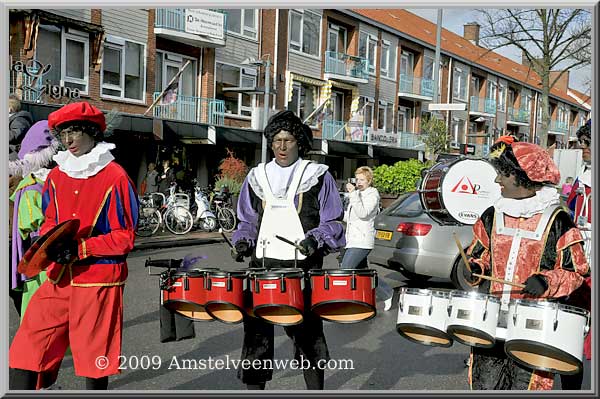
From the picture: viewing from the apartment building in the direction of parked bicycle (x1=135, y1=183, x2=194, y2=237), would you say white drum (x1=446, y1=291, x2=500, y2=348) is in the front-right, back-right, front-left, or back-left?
front-left

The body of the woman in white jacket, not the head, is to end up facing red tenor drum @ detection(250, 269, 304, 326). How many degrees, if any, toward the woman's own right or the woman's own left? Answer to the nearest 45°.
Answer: approximately 45° to the woman's own left

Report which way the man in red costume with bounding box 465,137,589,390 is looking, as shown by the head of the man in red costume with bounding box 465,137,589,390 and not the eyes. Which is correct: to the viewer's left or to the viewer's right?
to the viewer's left

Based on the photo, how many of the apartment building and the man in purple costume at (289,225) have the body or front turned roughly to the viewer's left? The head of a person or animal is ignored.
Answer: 0

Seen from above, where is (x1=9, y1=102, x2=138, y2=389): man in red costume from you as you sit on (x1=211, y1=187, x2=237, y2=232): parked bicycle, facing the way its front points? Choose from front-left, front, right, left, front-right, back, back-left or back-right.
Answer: front-right

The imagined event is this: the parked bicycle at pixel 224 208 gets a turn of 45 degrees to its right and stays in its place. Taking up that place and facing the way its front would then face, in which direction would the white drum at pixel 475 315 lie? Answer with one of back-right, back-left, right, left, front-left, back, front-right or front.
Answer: front

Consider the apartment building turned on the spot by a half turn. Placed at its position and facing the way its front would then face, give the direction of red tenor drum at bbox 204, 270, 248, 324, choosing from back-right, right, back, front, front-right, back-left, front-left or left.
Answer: back-left

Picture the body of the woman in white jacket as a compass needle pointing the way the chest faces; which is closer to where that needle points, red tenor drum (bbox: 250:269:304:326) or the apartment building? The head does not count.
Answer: the red tenor drum

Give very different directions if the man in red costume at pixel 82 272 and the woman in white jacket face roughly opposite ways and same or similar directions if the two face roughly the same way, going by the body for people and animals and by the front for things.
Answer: same or similar directions

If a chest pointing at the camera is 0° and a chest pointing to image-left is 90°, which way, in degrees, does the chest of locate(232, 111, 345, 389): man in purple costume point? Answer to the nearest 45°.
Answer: approximately 0°

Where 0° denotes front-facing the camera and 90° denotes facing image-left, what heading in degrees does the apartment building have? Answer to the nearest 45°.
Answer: approximately 315°

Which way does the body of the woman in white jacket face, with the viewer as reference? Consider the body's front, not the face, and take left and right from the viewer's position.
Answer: facing the viewer and to the left of the viewer

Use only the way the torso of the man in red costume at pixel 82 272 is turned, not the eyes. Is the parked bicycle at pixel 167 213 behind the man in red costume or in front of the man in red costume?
behind

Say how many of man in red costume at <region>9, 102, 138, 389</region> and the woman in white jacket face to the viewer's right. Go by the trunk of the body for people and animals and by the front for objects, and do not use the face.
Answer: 0
